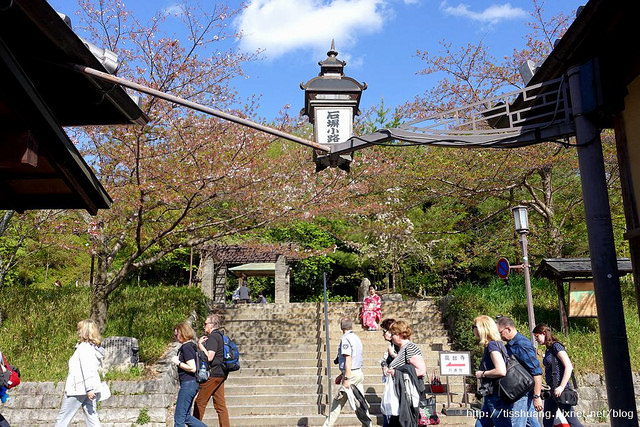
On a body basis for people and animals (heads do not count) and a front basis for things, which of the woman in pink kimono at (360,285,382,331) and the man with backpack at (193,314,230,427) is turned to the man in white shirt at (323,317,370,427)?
the woman in pink kimono

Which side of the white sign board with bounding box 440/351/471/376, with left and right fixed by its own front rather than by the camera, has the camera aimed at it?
front

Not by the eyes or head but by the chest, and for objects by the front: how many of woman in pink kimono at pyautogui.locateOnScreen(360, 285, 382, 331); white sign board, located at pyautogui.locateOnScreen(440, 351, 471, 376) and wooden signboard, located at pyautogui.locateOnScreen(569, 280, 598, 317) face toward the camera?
3

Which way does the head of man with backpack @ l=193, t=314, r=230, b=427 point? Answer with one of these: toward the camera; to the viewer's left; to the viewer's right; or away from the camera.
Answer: to the viewer's left

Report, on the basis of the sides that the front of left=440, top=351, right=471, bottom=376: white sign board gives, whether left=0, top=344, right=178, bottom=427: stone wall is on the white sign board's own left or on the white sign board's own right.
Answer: on the white sign board's own right

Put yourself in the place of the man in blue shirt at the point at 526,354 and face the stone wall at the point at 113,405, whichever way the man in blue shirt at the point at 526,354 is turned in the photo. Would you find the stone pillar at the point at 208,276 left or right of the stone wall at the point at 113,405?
right

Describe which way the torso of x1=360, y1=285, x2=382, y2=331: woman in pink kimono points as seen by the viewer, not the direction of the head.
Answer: toward the camera

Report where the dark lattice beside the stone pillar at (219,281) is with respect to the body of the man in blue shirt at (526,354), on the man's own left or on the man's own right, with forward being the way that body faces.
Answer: on the man's own right

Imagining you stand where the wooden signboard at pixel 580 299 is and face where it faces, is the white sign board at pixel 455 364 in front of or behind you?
in front
